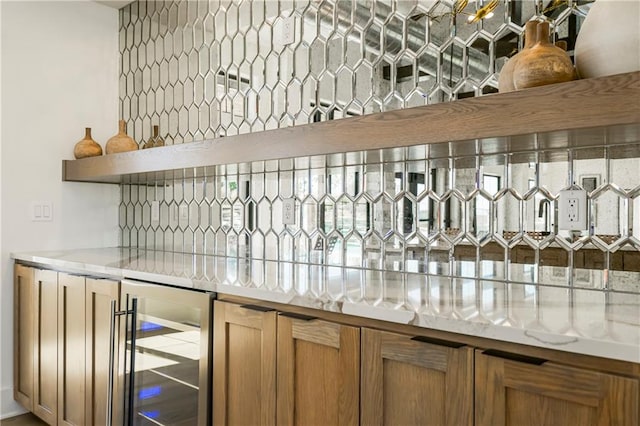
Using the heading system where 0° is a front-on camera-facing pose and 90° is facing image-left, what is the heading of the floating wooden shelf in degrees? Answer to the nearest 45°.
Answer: approximately 45°

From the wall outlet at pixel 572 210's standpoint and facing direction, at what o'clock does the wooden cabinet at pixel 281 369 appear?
The wooden cabinet is roughly at 2 o'clock from the wall outlet.

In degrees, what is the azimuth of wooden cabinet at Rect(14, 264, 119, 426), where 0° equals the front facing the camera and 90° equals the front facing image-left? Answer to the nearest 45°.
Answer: approximately 45°

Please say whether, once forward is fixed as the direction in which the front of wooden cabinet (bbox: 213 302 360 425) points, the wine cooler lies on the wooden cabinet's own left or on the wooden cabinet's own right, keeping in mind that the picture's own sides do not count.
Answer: on the wooden cabinet's own right

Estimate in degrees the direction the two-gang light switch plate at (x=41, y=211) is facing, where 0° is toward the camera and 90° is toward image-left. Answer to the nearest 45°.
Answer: approximately 0°

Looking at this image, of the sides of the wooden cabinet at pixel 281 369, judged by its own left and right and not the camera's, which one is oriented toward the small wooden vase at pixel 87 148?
right
